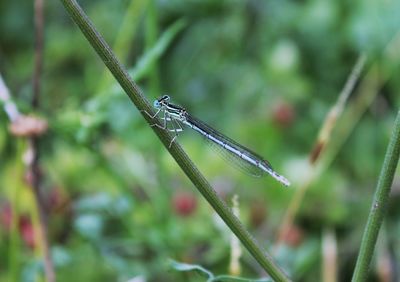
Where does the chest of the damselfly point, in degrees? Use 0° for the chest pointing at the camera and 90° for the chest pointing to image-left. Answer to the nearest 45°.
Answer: approximately 90°
